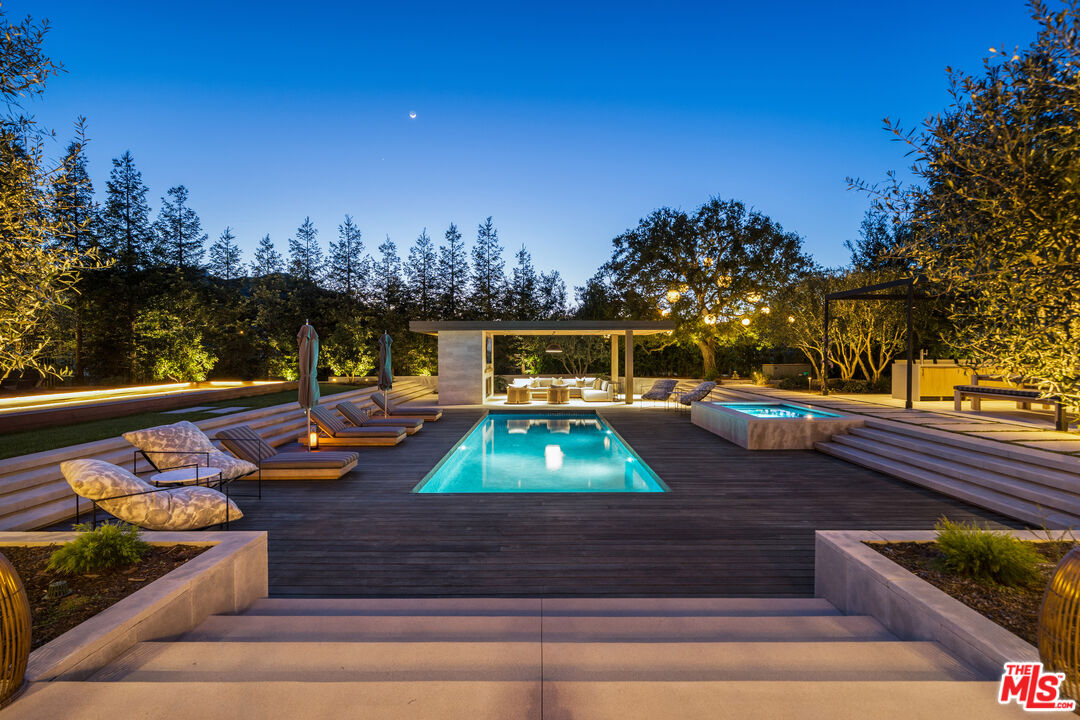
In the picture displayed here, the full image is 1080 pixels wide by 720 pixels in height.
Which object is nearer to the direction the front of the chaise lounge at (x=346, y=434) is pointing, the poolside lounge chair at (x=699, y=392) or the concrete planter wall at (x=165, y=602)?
the poolside lounge chair

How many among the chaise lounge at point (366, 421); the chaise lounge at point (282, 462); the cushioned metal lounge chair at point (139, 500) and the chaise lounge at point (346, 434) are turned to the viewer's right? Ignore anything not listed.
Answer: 4

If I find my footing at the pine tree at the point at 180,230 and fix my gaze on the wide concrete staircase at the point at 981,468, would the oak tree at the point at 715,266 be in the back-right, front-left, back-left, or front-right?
front-left

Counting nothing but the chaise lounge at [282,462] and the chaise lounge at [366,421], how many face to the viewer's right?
2

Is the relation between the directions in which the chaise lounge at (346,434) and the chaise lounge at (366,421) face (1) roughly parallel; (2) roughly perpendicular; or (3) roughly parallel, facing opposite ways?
roughly parallel

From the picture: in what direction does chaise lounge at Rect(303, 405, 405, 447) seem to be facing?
to the viewer's right

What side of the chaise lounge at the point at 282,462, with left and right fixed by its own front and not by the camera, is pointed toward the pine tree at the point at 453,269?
left

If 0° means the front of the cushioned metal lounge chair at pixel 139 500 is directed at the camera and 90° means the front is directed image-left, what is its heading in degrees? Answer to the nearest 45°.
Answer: approximately 270°

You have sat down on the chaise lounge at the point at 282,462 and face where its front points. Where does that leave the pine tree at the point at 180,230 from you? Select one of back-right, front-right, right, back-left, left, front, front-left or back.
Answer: left

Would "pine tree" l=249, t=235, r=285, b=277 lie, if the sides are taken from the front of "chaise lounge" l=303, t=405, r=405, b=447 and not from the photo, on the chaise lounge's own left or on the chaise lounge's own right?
on the chaise lounge's own left

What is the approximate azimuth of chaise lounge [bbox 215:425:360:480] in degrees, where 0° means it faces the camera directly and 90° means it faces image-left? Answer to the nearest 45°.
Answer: approximately 270°

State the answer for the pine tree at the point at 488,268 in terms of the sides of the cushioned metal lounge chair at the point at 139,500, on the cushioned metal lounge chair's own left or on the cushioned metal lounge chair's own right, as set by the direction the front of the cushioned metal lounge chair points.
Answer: on the cushioned metal lounge chair's own left

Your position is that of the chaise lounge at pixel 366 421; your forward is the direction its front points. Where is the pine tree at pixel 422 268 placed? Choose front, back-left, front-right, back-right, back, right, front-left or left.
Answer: left

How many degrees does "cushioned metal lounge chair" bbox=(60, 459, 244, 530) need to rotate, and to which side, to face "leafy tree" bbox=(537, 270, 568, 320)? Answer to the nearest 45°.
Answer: approximately 45° to its left

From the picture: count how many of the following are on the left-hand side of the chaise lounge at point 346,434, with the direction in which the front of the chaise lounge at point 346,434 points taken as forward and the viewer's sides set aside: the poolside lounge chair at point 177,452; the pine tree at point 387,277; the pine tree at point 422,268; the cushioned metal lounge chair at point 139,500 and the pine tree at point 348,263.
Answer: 3

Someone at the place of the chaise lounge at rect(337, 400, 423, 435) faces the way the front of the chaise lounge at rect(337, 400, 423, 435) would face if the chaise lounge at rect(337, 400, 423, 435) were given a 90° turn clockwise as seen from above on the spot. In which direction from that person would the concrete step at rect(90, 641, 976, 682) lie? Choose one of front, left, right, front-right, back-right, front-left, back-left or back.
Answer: front

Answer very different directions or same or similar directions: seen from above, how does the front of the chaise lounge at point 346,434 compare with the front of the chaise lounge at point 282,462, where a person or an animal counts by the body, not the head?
same or similar directions

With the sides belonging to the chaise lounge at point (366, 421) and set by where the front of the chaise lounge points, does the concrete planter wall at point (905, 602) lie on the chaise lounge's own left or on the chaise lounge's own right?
on the chaise lounge's own right

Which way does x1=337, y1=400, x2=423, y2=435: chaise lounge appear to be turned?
to the viewer's right

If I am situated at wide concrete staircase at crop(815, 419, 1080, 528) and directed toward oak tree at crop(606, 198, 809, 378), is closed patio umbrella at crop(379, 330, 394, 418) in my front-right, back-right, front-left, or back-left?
front-left
